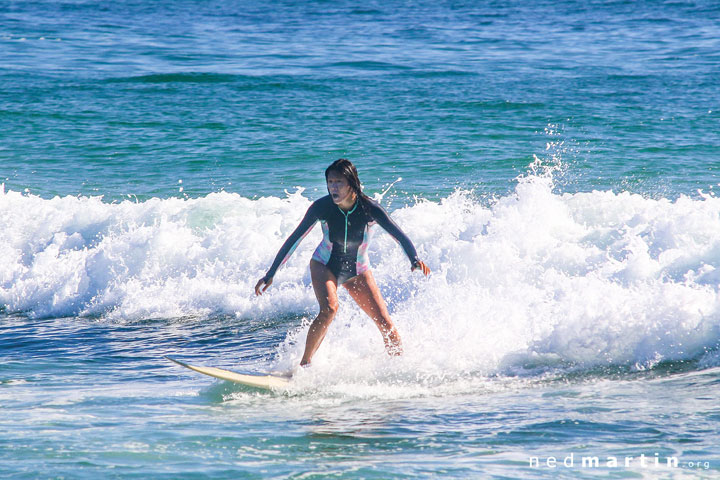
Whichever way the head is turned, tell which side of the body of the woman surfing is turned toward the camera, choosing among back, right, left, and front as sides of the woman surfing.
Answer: front

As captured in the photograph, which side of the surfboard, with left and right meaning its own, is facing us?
left
